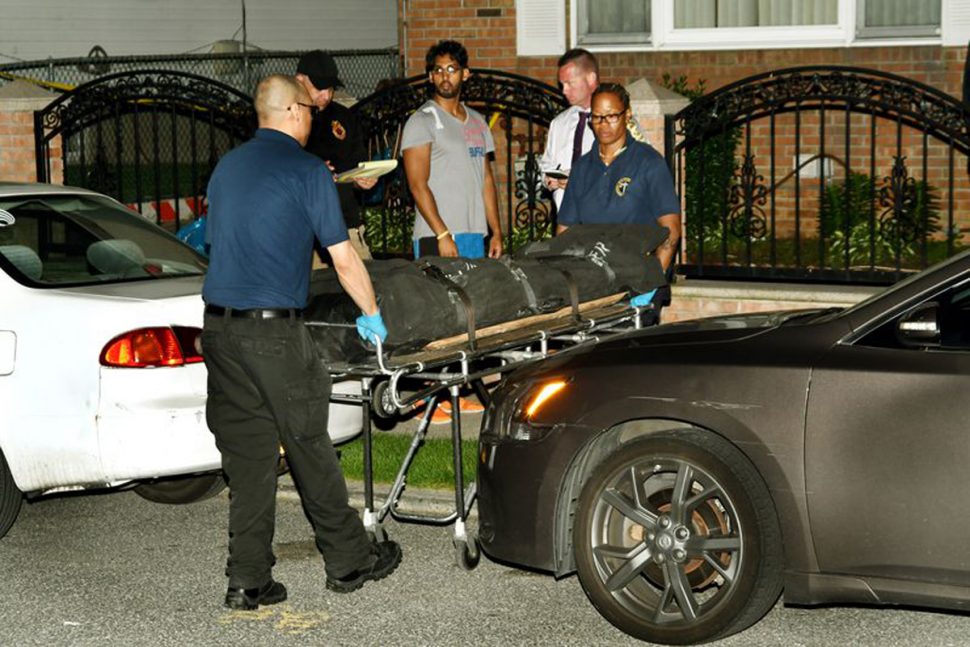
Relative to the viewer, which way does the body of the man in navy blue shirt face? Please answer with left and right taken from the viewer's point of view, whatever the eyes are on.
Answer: facing away from the viewer and to the right of the viewer

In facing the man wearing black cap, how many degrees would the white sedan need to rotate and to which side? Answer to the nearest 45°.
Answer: approximately 90° to its right

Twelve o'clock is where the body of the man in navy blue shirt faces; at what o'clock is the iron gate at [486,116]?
The iron gate is roughly at 11 o'clock from the man in navy blue shirt.

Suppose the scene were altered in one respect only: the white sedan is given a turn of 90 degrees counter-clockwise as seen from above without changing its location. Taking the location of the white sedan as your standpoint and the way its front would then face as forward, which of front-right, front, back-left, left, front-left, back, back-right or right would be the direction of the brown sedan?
left

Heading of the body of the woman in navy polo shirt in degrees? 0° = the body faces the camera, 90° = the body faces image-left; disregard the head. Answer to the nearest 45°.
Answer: approximately 45°

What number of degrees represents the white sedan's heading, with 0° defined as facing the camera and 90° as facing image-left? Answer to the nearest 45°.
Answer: approximately 135°

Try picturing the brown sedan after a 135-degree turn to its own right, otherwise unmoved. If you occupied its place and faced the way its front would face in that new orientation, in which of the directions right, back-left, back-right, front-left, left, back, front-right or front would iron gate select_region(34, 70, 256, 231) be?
left

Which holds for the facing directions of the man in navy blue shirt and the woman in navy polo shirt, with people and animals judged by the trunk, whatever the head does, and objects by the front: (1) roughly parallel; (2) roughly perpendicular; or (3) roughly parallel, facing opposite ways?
roughly parallel, facing opposite ways

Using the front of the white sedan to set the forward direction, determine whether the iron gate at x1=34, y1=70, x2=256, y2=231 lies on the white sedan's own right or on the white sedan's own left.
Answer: on the white sedan's own right

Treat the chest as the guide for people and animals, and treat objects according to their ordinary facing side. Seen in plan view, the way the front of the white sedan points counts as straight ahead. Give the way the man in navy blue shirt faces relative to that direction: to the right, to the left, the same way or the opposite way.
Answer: to the right

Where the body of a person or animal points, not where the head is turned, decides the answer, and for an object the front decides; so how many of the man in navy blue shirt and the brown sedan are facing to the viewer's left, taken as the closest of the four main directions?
1

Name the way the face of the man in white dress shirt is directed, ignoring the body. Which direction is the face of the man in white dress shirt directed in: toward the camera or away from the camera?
toward the camera

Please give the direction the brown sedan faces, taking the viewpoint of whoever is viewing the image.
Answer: facing to the left of the viewer

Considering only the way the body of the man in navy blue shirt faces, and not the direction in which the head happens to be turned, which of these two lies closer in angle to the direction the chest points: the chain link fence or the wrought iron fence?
the wrought iron fence

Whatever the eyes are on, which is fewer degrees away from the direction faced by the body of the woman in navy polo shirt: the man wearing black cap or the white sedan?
the white sedan

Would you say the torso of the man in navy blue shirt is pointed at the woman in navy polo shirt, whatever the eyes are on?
yes

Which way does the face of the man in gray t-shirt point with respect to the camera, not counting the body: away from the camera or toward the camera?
toward the camera

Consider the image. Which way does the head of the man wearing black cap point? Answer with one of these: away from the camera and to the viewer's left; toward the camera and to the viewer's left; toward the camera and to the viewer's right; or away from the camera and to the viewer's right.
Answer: toward the camera and to the viewer's right
